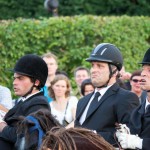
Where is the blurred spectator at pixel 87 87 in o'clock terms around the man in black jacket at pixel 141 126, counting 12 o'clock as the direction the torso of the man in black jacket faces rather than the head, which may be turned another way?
The blurred spectator is roughly at 4 o'clock from the man in black jacket.

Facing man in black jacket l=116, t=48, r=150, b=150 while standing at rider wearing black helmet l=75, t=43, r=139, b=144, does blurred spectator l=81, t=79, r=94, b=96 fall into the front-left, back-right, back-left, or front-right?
back-left

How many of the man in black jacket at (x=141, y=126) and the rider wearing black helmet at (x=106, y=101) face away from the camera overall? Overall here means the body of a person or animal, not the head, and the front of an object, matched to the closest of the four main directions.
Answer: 0

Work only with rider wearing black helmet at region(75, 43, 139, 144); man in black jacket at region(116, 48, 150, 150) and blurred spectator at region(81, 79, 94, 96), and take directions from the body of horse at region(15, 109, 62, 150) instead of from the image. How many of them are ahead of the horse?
0

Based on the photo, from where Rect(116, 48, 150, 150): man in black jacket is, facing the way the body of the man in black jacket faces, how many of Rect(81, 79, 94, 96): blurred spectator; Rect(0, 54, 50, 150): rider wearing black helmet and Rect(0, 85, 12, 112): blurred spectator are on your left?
0

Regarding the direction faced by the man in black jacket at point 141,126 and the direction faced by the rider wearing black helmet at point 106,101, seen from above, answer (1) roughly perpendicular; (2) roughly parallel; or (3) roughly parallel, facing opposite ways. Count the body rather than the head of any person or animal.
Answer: roughly parallel

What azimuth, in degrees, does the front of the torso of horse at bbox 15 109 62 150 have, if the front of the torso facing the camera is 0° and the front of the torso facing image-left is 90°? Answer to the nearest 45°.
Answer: approximately 45°

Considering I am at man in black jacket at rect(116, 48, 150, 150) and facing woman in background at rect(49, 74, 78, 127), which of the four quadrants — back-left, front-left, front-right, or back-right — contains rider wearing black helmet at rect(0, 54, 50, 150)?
front-left

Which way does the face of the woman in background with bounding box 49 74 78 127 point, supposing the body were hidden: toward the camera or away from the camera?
toward the camera

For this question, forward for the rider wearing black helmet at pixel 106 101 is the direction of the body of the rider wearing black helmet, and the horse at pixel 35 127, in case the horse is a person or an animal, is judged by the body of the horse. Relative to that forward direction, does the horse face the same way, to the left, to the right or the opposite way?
the same way

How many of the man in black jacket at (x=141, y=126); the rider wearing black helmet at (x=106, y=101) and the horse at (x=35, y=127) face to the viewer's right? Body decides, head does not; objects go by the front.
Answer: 0

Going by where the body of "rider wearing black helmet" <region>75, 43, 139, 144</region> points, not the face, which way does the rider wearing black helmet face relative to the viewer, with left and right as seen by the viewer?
facing the viewer and to the left of the viewer
